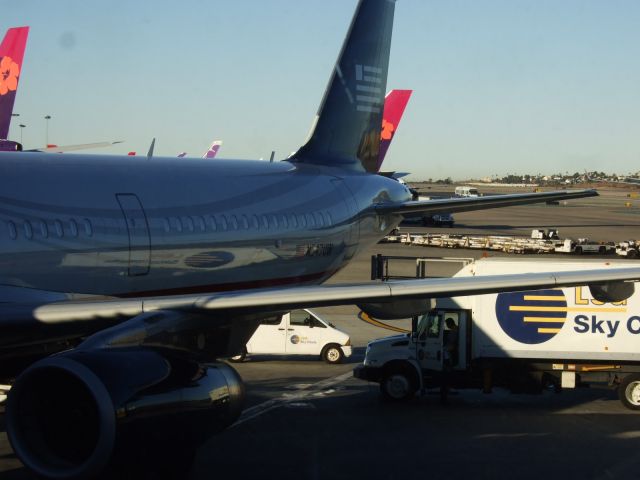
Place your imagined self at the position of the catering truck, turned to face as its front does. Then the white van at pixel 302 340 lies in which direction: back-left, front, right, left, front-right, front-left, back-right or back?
front-right

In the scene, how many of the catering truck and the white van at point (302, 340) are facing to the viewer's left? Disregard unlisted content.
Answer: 1

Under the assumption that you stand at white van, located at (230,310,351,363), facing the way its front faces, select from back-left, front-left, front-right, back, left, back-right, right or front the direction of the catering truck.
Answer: front-right

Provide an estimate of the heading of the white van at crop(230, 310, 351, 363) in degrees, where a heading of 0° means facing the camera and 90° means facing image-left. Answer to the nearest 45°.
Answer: approximately 270°

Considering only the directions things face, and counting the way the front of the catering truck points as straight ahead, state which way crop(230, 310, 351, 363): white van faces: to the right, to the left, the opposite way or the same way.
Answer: the opposite way

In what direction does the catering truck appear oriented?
to the viewer's left
